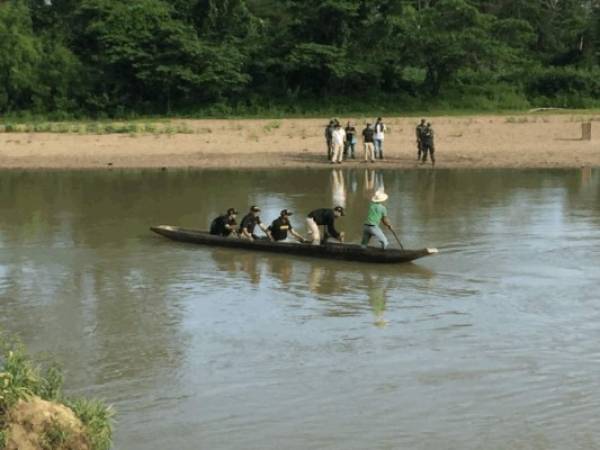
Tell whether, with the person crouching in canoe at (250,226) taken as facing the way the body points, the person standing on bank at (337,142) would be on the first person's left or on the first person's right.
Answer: on the first person's left

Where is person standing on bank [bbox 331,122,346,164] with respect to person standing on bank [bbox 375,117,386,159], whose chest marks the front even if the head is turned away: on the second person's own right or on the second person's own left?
on the second person's own right

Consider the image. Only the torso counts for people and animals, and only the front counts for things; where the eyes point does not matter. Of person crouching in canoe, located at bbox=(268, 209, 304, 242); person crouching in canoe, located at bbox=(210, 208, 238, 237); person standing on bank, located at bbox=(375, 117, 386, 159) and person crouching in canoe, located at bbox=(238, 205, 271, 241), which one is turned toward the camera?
the person standing on bank

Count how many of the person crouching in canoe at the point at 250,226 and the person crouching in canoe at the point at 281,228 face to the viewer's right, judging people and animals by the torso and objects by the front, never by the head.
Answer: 2

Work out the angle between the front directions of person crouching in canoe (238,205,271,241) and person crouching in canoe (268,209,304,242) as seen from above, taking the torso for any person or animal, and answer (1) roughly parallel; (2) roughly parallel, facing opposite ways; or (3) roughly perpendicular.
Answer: roughly parallel

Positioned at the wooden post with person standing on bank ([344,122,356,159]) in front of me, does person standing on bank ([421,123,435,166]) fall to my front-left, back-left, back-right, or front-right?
front-left

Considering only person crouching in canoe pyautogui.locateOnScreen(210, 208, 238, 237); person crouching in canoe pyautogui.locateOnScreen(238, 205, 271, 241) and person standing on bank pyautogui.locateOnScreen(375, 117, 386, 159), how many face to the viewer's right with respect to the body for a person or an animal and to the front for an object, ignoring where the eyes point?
2

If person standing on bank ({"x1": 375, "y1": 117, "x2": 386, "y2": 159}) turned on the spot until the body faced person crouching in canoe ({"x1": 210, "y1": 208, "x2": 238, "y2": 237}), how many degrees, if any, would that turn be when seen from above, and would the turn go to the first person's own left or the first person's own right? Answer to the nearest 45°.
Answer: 0° — they already face them

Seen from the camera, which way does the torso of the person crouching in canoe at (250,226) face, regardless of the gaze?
to the viewer's right

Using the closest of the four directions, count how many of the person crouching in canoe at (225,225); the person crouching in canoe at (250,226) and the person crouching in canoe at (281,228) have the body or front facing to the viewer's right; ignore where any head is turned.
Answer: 3

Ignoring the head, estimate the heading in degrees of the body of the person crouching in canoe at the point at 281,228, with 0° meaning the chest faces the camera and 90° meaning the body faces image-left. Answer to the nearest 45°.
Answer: approximately 270°

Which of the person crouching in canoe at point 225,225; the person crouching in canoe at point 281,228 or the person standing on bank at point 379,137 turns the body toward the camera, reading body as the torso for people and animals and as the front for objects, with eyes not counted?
the person standing on bank

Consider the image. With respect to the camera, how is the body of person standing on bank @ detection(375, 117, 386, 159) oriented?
toward the camera

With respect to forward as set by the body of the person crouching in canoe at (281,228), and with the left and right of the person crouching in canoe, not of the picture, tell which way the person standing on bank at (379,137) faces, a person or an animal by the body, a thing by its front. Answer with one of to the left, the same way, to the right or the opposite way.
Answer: to the right

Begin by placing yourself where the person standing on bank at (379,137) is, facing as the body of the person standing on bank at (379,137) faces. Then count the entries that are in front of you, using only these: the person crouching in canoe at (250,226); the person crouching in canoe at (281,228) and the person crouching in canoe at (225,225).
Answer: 3

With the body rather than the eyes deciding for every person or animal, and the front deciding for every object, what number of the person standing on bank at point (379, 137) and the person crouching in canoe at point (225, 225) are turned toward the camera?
1

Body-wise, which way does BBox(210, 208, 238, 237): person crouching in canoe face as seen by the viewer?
to the viewer's right

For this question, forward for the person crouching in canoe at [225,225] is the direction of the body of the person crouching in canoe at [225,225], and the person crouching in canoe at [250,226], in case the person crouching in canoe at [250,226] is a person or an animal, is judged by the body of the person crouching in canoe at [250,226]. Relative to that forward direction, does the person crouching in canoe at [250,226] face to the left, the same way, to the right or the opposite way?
the same way
